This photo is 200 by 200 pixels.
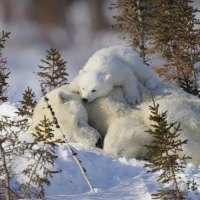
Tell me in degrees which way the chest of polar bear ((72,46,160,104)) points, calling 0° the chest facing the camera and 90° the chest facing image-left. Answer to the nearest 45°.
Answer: approximately 45°

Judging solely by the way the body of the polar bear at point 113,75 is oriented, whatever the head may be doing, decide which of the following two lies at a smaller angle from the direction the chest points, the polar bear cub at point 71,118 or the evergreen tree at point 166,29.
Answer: the polar bear cub

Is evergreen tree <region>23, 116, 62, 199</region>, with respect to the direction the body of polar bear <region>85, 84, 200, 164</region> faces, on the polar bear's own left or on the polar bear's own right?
on the polar bear's own left

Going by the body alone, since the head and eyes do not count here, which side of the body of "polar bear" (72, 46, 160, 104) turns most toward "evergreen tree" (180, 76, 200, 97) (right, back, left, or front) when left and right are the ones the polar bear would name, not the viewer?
back

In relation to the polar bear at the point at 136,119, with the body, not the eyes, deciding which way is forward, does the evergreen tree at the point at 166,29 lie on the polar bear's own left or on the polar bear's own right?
on the polar bear's own right

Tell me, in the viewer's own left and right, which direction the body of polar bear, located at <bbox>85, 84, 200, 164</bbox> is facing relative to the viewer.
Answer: facing to the left of the viewer

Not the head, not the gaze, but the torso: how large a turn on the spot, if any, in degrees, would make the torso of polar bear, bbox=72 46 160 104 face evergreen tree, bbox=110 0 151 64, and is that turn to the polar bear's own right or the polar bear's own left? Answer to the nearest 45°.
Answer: approximately 135° to the polar bear's own right

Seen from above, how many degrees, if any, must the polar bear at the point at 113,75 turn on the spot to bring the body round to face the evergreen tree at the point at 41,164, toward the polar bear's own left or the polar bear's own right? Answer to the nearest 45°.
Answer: approximately 45° to the polar bear's own left
